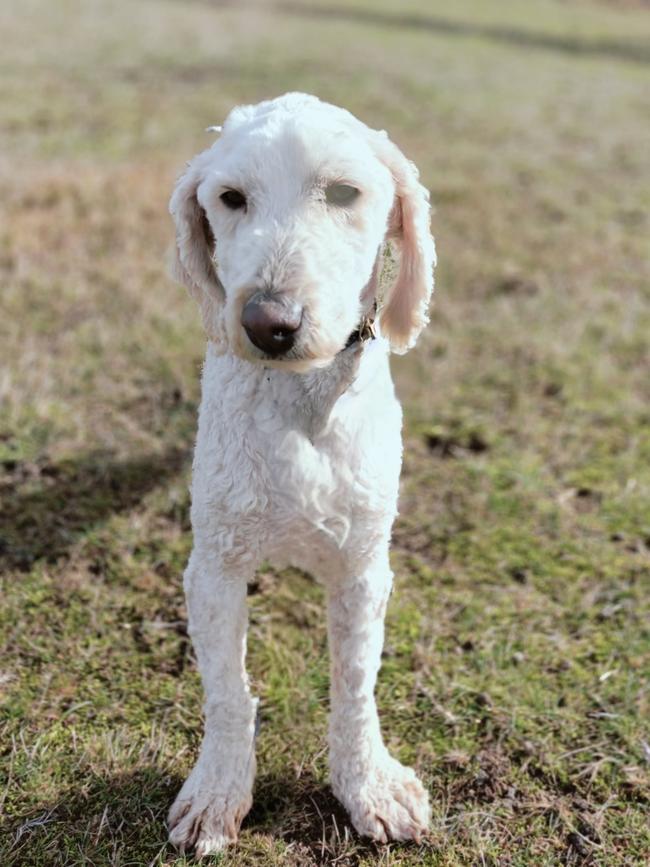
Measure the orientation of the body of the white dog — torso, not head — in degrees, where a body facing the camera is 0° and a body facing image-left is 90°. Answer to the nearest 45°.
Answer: approximately 0°
